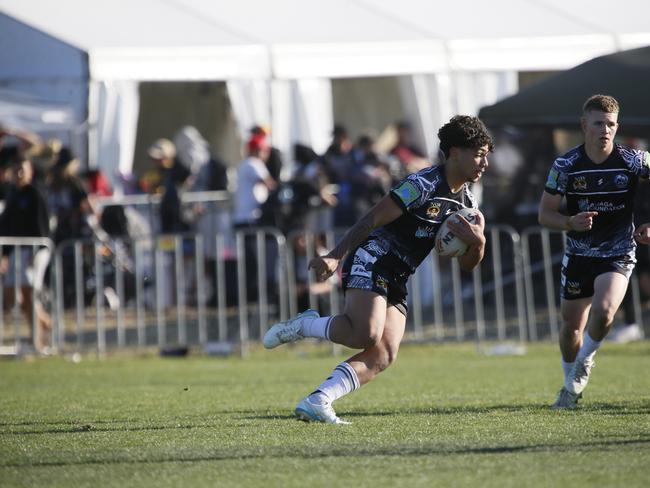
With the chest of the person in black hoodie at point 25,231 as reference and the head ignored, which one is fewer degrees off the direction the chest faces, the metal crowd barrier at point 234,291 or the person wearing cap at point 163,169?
the metal crowd barrier

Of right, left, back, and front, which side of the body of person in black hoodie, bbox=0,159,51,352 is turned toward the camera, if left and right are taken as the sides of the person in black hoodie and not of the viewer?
front
